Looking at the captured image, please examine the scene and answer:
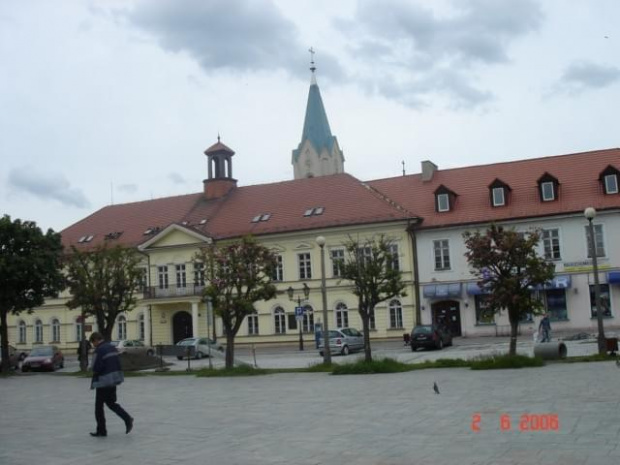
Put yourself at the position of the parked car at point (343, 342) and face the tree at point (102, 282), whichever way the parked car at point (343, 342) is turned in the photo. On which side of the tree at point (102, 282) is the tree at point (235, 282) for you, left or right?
left

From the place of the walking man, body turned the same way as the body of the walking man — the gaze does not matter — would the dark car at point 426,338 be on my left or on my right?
on my right

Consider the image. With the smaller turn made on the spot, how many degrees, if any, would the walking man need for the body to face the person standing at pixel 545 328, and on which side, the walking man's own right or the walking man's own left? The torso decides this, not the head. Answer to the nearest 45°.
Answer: approximately 135° to the walking man's own right

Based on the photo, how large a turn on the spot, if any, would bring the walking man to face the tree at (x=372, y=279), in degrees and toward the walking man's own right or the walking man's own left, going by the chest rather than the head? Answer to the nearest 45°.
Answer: approximately 135° to the walking man's own right

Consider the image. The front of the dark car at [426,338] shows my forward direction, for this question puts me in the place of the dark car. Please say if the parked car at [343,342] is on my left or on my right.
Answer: on my left

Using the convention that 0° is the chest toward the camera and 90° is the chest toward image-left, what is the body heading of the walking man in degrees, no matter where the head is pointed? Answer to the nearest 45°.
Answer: approximately 90°

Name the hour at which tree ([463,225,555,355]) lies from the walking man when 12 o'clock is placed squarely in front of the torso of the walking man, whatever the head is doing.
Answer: The tree is roughly at 5 o'clock from the walking man.
